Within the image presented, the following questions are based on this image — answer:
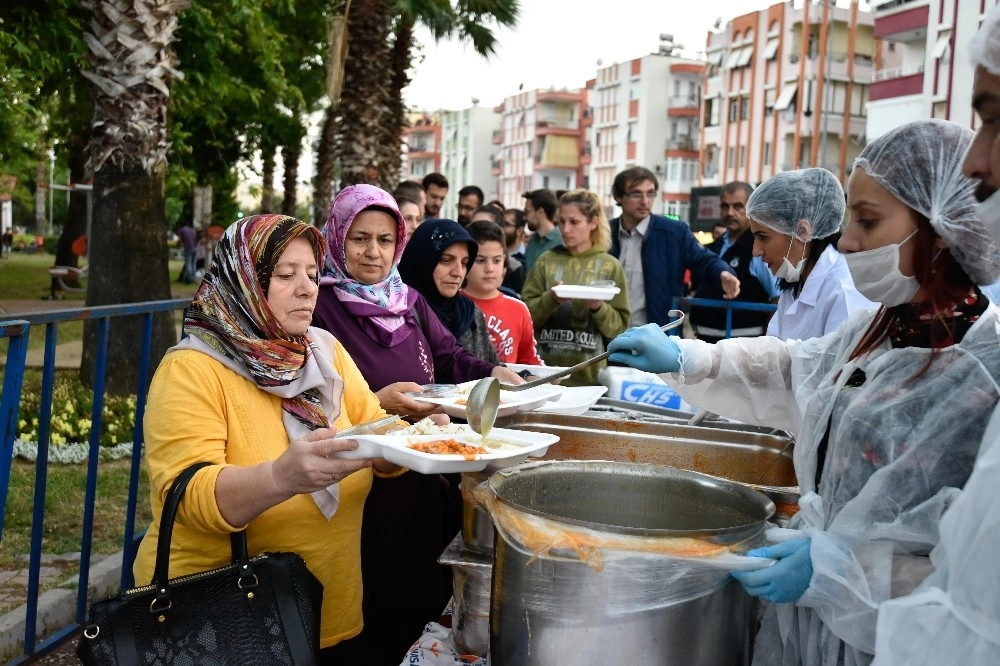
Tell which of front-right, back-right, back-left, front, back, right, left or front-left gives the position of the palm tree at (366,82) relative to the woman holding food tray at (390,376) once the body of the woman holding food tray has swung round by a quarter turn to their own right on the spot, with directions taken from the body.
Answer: back-right

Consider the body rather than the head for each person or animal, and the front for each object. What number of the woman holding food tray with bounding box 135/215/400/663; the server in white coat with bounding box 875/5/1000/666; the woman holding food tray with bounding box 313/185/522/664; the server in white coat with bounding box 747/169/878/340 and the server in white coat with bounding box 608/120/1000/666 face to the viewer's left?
3

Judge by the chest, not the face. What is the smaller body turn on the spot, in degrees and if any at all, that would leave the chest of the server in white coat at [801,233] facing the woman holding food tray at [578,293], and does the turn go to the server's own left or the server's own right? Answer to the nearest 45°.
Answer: approximately 45° to the server's own right

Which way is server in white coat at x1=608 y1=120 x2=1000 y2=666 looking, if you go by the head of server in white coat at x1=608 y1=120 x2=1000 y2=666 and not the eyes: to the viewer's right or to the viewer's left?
to the viewer's left

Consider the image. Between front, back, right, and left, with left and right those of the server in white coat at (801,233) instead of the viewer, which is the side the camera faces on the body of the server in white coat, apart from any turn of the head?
left

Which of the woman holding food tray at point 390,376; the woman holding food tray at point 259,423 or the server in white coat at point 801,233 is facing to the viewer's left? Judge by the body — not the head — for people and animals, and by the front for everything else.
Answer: the server in white coat

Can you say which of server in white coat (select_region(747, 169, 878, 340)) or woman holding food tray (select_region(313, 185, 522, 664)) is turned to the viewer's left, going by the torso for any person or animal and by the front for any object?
the server in white coat

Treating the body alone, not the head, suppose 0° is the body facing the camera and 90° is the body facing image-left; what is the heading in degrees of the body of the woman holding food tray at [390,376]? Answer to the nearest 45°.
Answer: approximately 315°

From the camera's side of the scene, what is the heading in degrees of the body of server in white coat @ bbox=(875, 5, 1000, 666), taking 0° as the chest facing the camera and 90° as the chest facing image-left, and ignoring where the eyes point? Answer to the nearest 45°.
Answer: approximately 90°
